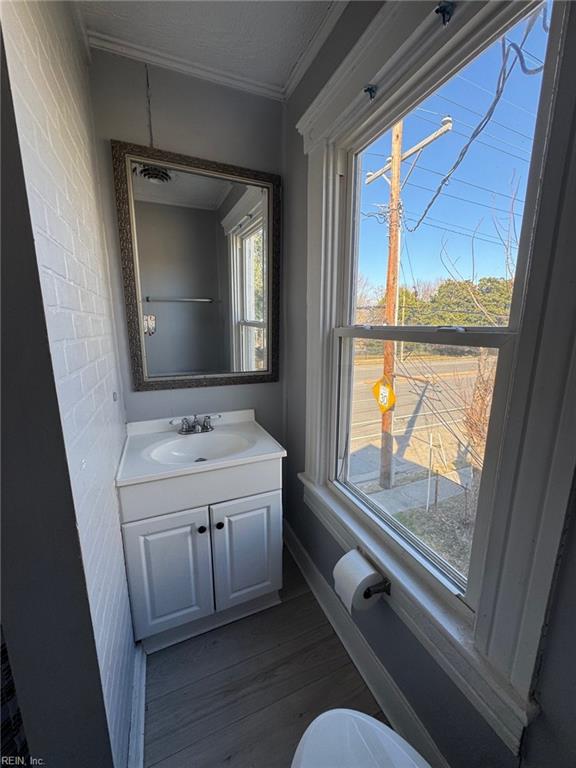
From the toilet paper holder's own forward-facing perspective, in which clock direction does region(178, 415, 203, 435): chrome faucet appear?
The chrome faucet is roughly at 2 o'clock from the toilet paper holder.

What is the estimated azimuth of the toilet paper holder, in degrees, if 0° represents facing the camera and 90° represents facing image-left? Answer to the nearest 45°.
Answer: approximately 45°
